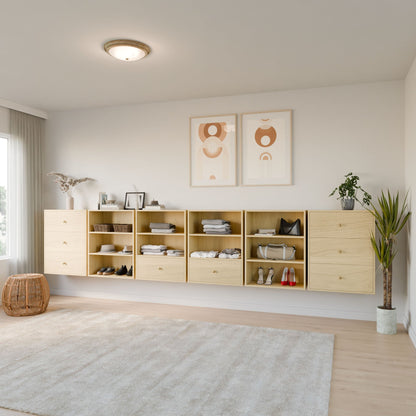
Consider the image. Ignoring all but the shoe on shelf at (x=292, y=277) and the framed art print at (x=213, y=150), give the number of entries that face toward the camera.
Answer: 2

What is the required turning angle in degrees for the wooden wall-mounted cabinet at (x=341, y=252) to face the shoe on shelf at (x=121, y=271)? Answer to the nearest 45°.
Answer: approximately 90° to its right

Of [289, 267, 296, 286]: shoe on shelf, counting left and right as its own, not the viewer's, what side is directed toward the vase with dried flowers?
right

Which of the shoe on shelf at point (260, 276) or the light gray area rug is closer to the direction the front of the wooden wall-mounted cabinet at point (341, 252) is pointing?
the light gray area rug

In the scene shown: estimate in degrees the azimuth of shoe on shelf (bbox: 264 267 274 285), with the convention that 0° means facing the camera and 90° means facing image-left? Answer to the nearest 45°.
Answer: approximately 45°

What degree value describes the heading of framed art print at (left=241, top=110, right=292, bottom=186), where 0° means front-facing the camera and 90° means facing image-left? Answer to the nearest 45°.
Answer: approximately 0°
